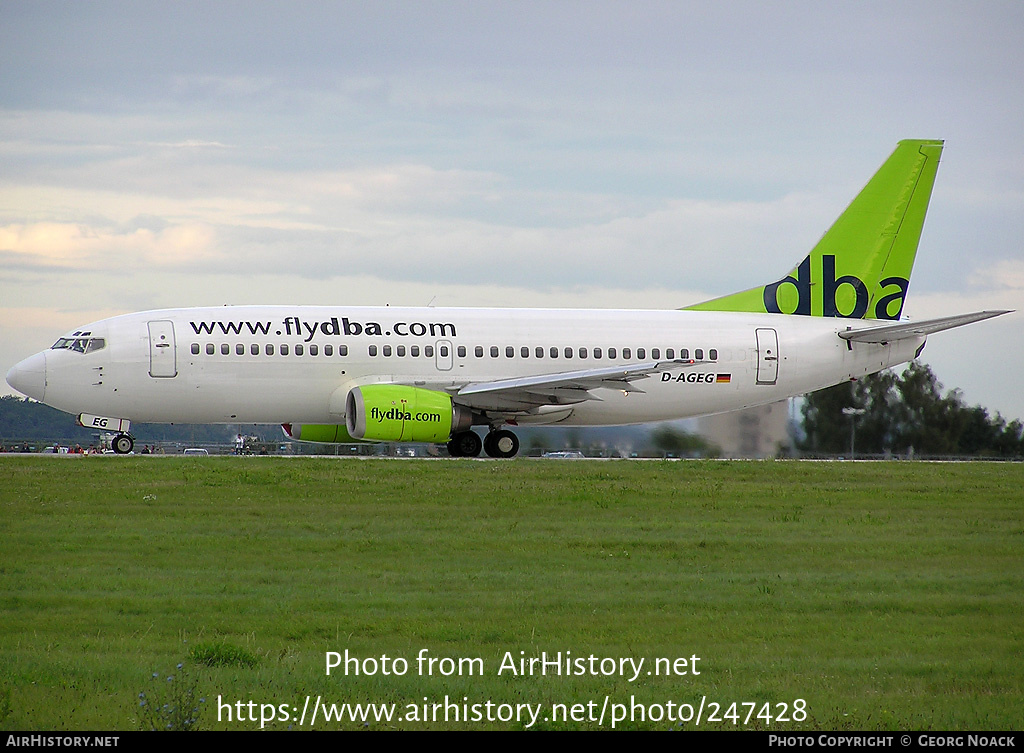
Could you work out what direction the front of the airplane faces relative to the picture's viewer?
facing to the left of the viewer
